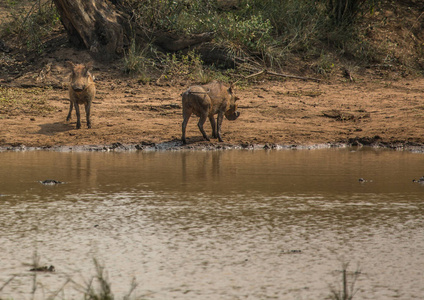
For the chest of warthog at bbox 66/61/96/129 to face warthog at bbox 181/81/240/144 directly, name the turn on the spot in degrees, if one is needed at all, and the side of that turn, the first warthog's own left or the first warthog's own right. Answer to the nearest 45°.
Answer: approximately 45° to the first warthog's own left

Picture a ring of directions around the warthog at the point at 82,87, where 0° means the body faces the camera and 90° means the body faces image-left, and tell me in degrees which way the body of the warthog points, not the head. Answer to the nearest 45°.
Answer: approximately 0°

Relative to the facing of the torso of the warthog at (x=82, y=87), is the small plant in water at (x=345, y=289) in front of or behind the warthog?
in front

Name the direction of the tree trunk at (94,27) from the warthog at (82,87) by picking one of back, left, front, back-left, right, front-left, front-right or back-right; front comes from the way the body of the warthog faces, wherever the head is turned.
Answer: back

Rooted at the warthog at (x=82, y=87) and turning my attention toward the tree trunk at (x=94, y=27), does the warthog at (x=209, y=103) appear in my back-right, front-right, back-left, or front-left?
back-right
